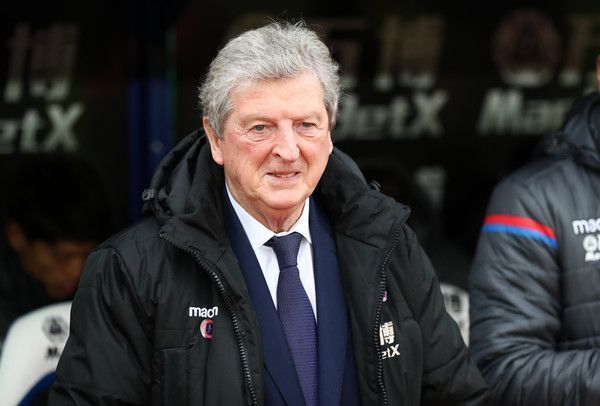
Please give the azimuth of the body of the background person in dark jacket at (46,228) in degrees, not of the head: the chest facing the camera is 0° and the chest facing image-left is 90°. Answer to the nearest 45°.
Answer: approximately 315°

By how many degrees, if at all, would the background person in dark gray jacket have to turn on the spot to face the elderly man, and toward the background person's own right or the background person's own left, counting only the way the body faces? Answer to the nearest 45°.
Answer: approximately 90° to the background person's own right
